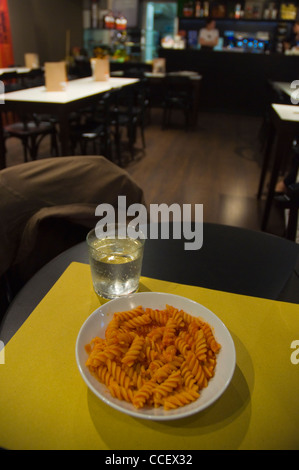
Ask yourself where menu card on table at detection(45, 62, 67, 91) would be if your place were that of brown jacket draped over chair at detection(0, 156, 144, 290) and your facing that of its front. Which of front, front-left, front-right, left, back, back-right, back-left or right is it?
back-left

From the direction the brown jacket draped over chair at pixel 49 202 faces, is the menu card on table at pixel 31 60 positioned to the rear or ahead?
to the rear

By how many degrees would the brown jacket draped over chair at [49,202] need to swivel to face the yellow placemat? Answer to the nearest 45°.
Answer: approximately 45° to its right

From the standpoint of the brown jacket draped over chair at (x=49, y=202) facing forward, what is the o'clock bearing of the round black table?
The round black table is roughly at 12 o'clock from the brown jacket draped over chair.

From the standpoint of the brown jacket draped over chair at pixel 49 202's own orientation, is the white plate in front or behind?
in front

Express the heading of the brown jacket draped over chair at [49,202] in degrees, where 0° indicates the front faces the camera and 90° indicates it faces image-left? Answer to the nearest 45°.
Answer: approximately 315°
